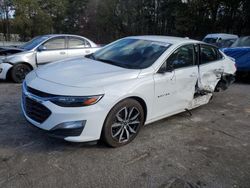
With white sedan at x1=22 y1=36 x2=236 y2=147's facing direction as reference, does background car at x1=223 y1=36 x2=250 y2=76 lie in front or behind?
behind

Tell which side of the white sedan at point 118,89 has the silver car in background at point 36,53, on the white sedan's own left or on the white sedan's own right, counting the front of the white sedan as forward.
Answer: on the white sedan's own right

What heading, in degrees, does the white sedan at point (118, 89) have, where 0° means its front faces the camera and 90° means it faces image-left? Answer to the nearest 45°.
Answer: approximately 45°
